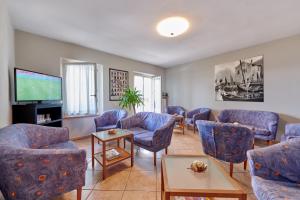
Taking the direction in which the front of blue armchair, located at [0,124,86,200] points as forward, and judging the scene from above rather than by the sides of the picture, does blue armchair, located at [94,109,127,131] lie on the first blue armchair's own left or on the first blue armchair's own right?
on the first blue armchair's own left

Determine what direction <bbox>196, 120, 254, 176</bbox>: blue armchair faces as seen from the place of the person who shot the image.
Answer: facing away from the viewer and to the right of the viewer

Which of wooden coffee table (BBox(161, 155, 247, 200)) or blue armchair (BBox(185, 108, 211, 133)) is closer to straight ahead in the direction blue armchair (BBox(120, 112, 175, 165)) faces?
the wooden coffee table

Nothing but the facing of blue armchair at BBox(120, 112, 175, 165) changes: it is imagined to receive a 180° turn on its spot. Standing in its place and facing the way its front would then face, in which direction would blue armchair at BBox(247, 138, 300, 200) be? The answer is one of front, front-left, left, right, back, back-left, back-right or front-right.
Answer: right

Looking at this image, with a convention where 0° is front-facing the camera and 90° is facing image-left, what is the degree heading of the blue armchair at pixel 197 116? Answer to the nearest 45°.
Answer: approximately 45°

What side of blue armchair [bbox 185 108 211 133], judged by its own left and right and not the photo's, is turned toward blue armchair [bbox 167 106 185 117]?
right

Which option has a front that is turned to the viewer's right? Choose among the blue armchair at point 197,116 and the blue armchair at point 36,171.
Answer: the blue armchair at point 36,171

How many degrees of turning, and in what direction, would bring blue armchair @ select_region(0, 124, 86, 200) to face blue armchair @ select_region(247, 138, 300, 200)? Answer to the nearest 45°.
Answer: approximately 45° to its right

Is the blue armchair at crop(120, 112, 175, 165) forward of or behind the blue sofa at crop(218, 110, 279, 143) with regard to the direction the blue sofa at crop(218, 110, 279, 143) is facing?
forward

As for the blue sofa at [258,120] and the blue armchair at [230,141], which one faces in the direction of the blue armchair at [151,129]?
the blue sofa at [258,120]
